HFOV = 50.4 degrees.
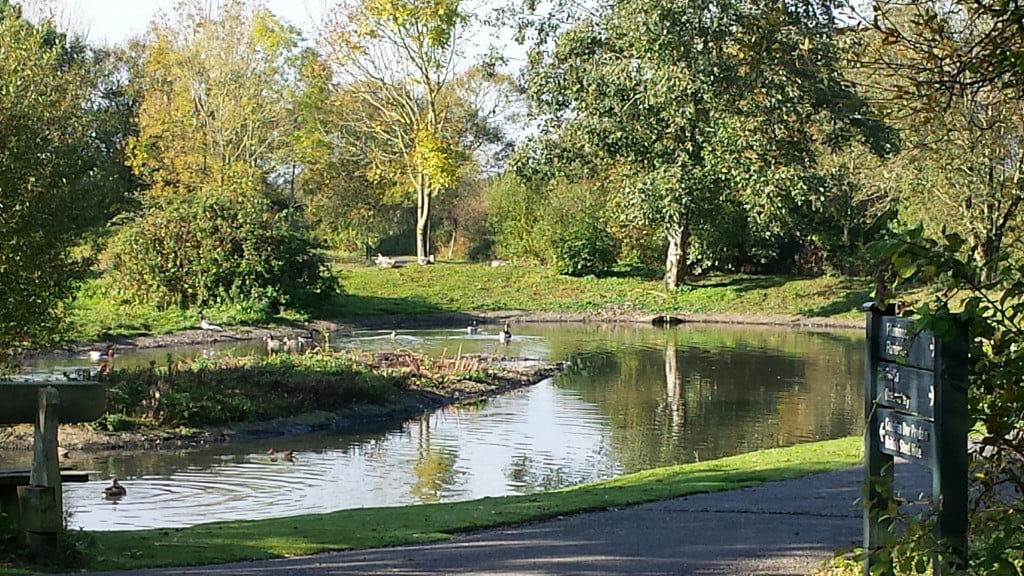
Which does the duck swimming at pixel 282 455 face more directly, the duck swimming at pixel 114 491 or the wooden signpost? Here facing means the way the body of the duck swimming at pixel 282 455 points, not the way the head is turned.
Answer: the duck swimming

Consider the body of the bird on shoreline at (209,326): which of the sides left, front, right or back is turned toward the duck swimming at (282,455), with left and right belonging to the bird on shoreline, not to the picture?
left

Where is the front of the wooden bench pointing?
away from the camera

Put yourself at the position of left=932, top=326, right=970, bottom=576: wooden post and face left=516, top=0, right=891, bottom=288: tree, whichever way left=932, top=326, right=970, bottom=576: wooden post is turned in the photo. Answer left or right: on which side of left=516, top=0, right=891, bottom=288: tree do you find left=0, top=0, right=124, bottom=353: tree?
left

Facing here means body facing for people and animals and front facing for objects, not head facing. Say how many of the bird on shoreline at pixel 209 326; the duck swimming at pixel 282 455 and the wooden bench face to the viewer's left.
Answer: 2

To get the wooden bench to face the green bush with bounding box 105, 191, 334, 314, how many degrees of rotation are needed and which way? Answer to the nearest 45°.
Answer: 0° — it already faces it

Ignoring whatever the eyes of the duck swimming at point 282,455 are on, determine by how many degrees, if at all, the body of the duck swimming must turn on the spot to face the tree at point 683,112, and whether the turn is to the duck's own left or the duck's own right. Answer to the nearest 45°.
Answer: approximately 135° to the duck's own right

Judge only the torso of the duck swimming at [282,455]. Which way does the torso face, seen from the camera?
to the viewer's left

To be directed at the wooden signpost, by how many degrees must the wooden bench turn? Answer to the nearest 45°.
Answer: approximately 135° to its right

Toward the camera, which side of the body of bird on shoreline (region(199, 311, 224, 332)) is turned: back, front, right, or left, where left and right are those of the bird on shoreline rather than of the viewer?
left

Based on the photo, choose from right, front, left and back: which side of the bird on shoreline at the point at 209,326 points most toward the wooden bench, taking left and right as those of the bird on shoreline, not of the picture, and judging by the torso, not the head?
left

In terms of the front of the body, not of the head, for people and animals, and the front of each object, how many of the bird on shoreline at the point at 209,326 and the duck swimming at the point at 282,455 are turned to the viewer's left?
2

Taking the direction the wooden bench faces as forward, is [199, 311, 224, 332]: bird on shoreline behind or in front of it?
in front

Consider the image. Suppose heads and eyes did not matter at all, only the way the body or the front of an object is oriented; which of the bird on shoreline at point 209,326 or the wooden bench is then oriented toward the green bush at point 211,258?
the wooden bench
